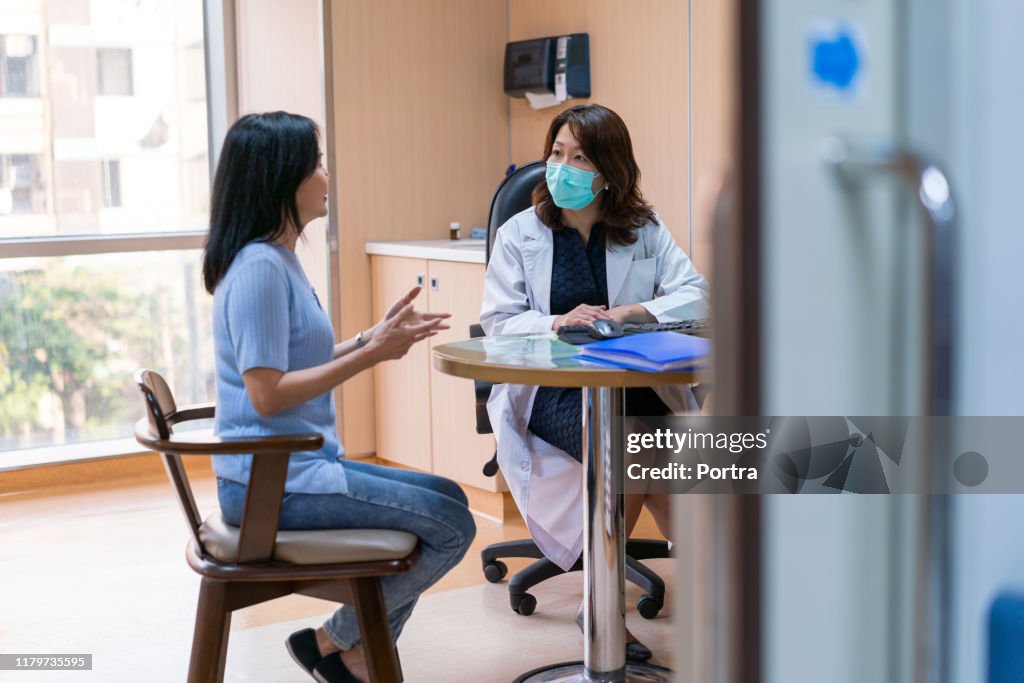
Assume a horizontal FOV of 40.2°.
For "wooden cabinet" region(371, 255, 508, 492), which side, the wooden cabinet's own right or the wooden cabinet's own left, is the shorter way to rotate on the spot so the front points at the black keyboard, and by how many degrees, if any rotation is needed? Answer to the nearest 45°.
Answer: approximately 45° to the wooden cabinet's own left

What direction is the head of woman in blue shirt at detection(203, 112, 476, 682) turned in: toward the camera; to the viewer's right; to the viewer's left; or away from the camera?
to the viewer's right

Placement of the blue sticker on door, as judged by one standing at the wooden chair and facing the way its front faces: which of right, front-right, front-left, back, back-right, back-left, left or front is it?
right

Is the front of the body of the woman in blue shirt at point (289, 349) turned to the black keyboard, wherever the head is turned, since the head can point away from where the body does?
yes

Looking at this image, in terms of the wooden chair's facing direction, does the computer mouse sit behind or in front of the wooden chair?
in front

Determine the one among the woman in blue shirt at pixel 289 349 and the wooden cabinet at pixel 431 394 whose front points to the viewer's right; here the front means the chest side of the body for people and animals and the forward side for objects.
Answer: the woman in blue shirt

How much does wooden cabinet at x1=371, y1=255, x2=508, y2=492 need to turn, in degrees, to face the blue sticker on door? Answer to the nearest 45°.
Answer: approximately 45° to its left

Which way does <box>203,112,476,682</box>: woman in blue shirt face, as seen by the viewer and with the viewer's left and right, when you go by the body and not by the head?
facing to the right of the viewer

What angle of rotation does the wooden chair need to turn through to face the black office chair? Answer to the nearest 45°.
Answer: approximately 45° to its left

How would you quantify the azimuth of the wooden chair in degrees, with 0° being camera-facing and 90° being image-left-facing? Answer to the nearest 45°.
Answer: approximately 270°

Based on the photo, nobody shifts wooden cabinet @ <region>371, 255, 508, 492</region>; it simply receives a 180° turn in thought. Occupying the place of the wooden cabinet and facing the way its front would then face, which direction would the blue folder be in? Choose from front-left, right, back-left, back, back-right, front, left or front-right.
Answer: back-right

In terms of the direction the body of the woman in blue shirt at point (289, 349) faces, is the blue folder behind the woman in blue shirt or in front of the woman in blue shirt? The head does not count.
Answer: in front
